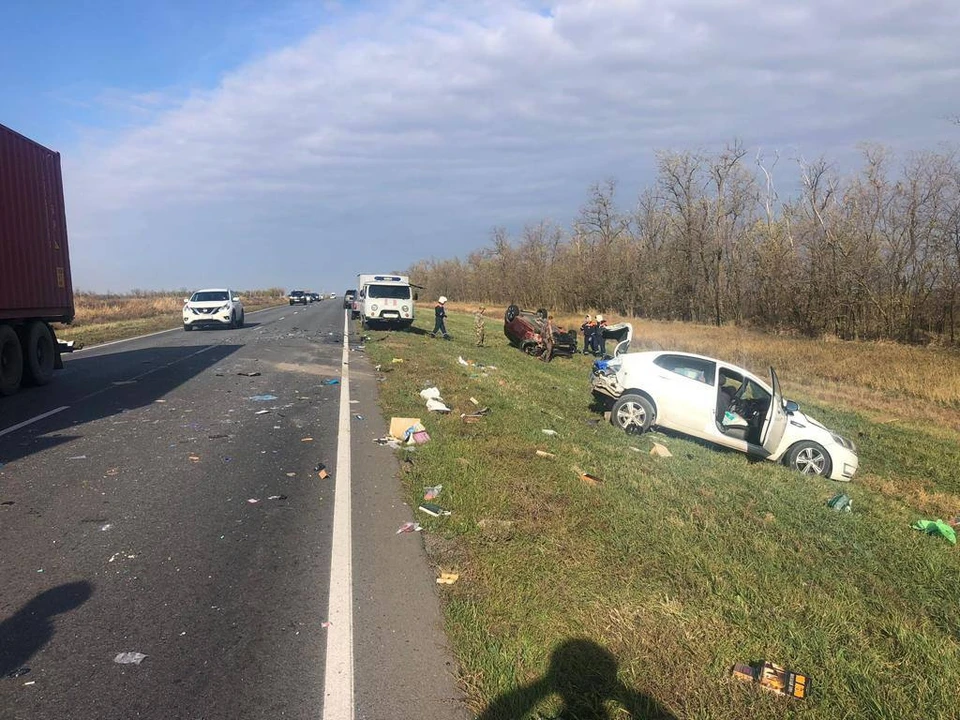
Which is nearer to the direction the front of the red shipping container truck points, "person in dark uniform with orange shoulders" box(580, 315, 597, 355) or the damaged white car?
the damaged white car

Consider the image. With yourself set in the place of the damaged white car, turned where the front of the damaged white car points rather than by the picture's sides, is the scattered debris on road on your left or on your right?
on your right

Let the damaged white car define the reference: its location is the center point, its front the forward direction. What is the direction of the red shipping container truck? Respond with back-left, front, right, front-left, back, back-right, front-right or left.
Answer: back

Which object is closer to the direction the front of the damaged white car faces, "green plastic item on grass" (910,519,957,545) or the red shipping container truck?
the green plastic item on grass

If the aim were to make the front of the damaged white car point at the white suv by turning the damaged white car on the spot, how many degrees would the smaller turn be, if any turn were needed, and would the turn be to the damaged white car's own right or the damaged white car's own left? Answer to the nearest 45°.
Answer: approximately 135° to the damaged white car's own left

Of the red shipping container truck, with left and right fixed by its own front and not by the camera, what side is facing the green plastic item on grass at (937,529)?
left

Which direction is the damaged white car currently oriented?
to the viewer's right

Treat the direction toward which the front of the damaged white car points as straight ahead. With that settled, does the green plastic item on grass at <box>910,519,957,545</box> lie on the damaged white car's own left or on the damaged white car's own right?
on the damaged white car's own right

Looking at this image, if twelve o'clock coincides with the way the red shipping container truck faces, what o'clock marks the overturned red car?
The overturned red car is roughly at 7 o'clock from the red shipping container truck.

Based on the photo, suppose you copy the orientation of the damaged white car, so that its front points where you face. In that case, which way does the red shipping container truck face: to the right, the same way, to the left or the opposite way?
to the right

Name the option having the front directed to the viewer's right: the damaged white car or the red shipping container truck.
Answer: the damaged white car

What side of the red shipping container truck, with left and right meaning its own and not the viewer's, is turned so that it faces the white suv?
back

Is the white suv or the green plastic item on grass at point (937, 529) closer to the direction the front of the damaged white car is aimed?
the green plastic item on grass

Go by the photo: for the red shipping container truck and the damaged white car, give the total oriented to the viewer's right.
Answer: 1

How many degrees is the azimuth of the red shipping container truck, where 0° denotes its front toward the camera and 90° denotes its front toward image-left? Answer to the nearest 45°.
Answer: approximately 45°
